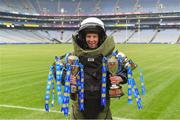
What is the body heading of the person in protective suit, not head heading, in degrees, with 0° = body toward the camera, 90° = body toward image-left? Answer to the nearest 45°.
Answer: approximately 0°
